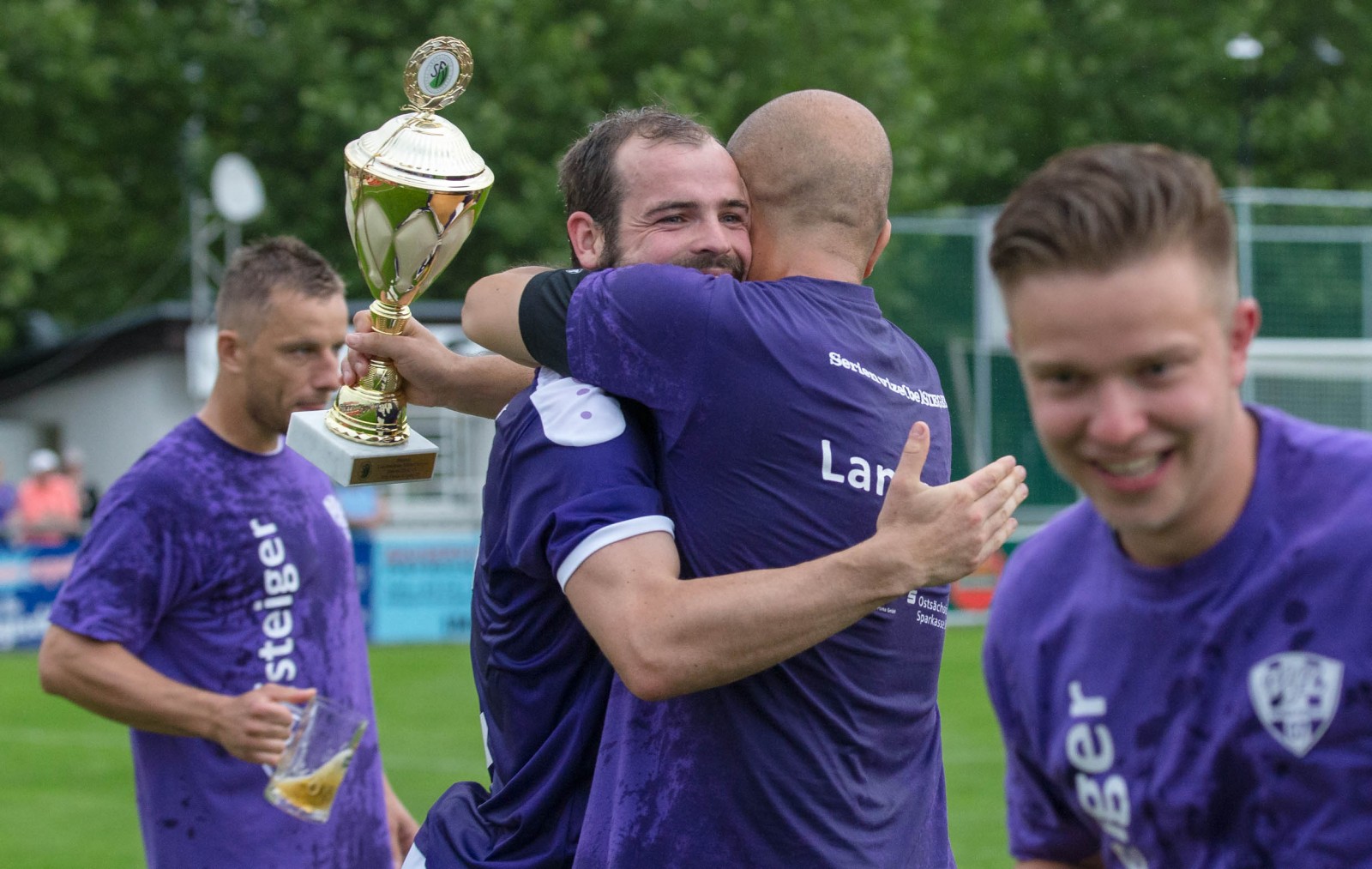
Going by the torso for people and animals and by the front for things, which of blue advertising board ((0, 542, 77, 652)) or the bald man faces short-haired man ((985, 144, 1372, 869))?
the blue advertising board

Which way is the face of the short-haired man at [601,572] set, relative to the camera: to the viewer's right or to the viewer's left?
to the viewer's right

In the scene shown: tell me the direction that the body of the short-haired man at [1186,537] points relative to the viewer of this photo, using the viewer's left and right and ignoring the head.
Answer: facing the viewer and to the left of the viewer

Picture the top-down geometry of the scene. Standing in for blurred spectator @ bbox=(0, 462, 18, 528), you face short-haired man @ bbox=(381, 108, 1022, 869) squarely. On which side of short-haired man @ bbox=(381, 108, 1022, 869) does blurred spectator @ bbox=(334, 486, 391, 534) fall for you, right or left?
left

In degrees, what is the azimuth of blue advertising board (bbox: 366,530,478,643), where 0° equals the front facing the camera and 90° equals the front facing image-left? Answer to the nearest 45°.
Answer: approximately 0°

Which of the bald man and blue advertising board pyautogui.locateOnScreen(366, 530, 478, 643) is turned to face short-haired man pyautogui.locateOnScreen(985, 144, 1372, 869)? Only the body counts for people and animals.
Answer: the blue advertising board

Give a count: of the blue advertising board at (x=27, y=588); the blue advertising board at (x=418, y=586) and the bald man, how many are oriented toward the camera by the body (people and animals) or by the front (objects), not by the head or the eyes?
2

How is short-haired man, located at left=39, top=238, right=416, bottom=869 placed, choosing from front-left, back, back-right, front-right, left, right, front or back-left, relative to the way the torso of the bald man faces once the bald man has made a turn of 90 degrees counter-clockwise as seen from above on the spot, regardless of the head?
right

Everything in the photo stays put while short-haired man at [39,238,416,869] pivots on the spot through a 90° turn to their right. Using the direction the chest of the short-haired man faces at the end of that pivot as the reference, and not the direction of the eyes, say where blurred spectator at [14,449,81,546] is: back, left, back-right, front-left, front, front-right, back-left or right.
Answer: back-right

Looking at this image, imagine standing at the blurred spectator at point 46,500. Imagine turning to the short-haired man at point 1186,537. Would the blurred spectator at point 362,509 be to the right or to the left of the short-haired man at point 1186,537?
left

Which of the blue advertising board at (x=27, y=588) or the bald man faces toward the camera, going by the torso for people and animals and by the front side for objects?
the blue advertising board

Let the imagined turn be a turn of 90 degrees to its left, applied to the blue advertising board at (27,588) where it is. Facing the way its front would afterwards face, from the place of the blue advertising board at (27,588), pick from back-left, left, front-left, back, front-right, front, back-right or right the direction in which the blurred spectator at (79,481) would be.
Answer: left

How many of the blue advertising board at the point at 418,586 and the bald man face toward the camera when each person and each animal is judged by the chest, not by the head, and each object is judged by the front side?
1

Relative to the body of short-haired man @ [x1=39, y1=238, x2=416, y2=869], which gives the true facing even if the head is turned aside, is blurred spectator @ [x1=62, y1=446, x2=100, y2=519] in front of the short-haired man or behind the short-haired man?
behind

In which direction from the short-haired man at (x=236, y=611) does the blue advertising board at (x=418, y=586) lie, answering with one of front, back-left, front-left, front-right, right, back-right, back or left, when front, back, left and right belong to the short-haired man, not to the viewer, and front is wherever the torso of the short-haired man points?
back-left

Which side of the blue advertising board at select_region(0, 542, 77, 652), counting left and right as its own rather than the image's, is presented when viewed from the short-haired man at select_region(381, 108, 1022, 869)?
front

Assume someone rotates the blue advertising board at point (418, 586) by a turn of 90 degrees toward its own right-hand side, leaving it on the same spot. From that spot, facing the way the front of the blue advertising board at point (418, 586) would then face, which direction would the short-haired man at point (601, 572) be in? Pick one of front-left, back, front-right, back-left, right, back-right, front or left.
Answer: left

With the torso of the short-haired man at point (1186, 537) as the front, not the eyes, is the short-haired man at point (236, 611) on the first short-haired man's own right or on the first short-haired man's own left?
on the first short-haired man's own right

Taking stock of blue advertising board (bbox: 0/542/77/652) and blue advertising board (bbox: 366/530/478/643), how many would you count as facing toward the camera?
2

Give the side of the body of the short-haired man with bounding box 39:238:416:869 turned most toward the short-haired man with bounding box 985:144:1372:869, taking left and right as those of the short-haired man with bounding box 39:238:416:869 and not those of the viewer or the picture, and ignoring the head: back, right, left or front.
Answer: front

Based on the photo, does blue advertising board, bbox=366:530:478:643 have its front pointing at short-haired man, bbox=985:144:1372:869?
yes
